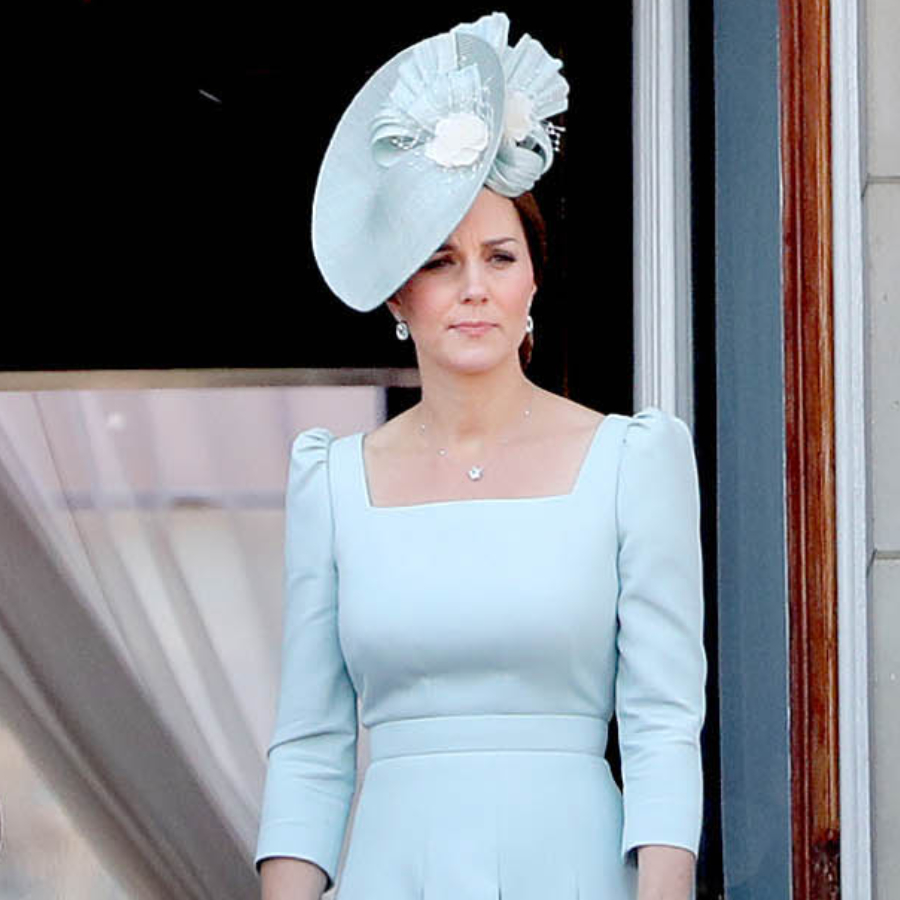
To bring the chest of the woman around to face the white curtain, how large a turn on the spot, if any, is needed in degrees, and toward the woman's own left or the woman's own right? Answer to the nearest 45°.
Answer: approximately 180°

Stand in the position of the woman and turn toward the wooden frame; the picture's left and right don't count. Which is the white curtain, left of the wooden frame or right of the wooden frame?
left

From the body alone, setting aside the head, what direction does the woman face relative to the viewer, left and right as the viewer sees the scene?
facing the viewer

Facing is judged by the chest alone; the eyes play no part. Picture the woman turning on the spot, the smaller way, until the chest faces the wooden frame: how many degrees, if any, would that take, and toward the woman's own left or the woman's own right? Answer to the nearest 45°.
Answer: approximately 135° to the woman's own left
